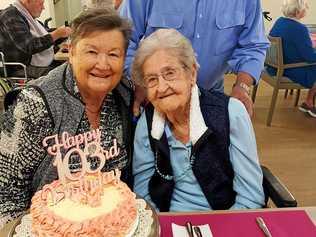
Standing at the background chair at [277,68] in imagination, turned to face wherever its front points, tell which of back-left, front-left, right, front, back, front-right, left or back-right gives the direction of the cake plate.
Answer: back-right

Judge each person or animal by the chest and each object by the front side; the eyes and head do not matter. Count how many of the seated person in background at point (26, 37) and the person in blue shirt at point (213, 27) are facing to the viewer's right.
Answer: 1

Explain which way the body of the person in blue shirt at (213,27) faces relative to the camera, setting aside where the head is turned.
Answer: toward the camera

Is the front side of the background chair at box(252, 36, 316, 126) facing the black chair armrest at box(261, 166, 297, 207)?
no

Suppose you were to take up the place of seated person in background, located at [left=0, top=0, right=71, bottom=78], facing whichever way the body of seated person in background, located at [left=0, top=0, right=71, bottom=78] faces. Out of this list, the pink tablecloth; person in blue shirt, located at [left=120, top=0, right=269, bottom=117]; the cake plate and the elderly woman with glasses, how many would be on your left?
0

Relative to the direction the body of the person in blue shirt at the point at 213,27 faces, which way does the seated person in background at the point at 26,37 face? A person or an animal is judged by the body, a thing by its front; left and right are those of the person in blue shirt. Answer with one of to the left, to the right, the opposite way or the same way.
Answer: to the left

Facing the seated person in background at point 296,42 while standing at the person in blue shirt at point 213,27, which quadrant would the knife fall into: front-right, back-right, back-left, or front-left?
back-right

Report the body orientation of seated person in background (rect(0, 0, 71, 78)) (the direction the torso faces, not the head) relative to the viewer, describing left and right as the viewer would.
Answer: facing to the right of the viewer

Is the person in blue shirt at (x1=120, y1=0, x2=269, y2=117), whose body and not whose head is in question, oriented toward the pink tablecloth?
yes

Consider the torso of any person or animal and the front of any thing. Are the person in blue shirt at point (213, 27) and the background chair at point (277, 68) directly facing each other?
no

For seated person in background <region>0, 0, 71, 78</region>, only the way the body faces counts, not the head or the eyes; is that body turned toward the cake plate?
no

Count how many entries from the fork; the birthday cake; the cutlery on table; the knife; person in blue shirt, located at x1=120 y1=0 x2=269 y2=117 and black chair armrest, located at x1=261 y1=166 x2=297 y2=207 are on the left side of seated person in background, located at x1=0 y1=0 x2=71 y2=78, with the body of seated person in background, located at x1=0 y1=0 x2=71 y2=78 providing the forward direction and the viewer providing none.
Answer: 0

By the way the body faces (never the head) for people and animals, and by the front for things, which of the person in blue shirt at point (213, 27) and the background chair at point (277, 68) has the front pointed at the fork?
the person in blue shirt

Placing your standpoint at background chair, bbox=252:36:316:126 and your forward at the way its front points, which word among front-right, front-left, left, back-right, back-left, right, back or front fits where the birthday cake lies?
back-right

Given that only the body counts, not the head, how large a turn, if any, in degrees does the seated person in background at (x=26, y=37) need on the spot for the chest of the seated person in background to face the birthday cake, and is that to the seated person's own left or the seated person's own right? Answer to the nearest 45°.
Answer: approximately 90° to the seated person's own right

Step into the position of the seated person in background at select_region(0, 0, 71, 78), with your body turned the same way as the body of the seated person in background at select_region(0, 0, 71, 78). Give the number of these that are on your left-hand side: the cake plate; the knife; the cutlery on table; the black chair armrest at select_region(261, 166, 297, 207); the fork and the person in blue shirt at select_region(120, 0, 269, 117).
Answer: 0
